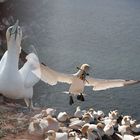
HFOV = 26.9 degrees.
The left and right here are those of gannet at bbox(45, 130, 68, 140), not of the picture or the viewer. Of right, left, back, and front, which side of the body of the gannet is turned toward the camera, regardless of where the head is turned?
left
